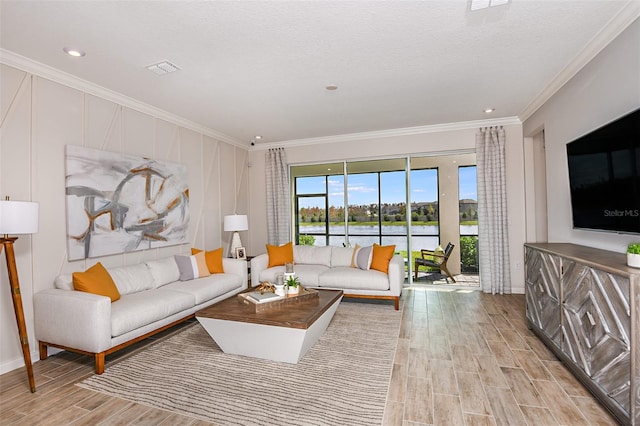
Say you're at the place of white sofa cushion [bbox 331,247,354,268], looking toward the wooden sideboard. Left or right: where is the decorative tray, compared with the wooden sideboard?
right

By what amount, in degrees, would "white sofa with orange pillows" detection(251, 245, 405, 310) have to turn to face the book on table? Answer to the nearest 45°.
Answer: approximately 45° to its right

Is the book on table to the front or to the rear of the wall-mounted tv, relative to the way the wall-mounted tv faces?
to the front

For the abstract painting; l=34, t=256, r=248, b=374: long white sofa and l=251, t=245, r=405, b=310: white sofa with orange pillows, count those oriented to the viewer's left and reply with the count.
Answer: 0

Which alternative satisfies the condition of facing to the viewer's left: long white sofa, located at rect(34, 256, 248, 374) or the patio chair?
the patio chair

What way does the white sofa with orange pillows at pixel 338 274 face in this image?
toward the camera

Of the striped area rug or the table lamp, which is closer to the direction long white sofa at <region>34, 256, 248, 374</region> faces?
the striped area rug

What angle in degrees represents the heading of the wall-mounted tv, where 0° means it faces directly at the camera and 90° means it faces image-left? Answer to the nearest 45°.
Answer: approximately 45°

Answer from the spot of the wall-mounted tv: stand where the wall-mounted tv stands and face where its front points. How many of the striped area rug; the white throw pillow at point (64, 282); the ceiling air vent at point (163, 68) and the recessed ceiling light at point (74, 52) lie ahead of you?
4

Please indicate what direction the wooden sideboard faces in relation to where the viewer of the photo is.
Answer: facing the viewer and to the left of the viewer

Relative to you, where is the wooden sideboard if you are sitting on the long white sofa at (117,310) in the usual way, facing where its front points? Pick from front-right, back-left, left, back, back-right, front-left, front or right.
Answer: front

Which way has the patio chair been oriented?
to the viewer's left

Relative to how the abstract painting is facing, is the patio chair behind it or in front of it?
in front

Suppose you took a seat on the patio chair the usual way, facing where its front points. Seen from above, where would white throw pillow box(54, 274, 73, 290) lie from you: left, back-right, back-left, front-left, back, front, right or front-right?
front-left
